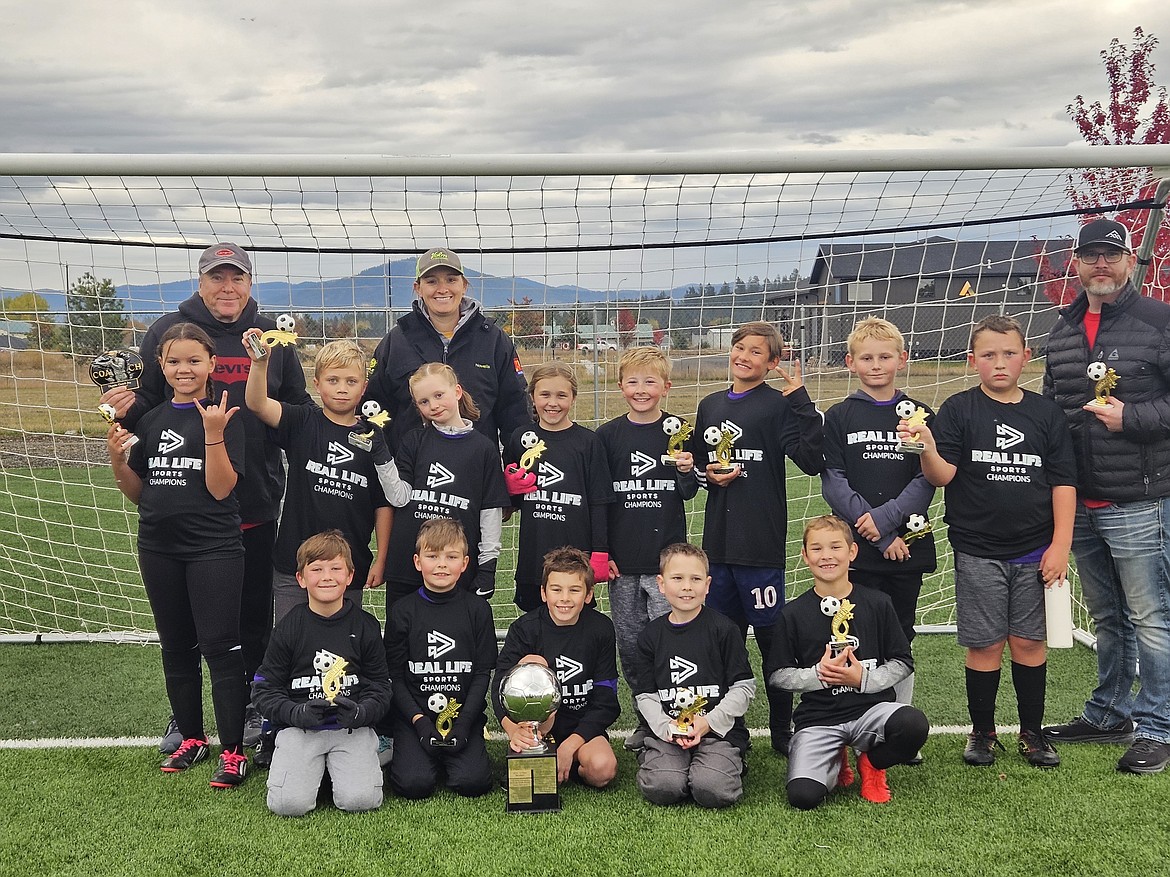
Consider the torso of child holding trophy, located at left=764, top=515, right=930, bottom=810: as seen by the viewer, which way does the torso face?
toward the camera

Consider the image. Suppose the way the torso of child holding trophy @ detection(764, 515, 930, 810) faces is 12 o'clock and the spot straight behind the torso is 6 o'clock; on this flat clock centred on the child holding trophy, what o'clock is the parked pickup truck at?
The parked pickup truck is roughly at 5 o'clock from the child holding trophy.

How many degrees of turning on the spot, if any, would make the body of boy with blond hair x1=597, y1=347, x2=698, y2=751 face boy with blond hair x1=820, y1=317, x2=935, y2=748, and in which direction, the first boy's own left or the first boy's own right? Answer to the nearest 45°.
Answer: approximately 90° to the first boy's own left

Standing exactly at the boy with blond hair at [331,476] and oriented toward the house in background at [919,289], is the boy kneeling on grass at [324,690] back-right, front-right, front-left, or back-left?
back-right

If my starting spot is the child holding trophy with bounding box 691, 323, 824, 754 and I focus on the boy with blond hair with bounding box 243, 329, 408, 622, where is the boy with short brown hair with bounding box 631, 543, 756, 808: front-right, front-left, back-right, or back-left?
front-left

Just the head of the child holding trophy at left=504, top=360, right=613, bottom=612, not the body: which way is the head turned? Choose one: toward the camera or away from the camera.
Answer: toward the camera

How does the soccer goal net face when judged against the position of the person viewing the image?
facing the viewer

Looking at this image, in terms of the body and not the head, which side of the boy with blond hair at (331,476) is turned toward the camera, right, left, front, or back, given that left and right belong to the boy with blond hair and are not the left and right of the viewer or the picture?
front

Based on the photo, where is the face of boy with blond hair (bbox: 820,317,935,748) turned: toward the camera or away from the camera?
toward the camera

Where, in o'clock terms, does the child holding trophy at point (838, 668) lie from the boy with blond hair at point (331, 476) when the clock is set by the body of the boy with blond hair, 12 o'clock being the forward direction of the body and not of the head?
The child holding trophy is roughly at 10 o'clock from the boy with blond hair.

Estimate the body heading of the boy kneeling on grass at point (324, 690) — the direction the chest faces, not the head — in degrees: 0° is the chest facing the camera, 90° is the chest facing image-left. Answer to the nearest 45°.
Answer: approximately 0°

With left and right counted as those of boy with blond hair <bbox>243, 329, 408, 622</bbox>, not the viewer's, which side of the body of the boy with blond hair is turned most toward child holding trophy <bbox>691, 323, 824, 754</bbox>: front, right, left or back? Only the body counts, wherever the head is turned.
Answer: left

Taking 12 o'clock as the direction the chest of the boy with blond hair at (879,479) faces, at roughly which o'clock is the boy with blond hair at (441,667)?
the boy with blond hair at (441,667) is roughly at 2 o'clock from the boy with blond hair at (879,479).

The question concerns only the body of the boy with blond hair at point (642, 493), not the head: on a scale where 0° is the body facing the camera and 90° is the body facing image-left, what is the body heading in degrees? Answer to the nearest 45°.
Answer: approximately 0°
